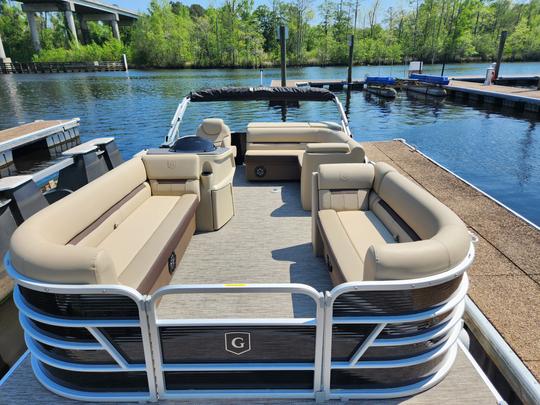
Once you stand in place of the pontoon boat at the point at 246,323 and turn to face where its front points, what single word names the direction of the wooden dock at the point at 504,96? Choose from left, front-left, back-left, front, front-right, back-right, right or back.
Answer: back-left

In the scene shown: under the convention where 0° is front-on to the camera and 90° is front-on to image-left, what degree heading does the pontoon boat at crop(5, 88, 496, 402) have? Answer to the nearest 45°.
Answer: approximately 0°

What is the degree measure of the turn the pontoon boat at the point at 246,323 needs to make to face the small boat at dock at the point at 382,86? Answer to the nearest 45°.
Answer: approximately 180°
